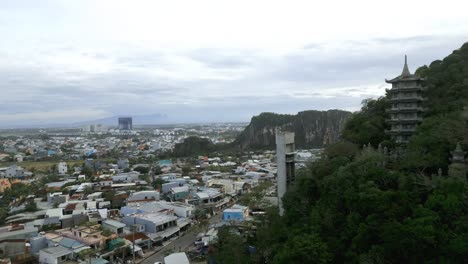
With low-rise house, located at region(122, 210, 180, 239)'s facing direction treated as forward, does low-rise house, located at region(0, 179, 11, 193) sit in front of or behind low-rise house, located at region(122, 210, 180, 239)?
behind

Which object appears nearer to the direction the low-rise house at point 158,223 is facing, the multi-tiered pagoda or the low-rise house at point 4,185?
the multi-tiered pagoda

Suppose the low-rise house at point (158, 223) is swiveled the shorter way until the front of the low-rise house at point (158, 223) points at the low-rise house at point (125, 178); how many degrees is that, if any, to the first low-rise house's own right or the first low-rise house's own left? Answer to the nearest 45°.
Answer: approximately 135° to the first low-rise house's own left

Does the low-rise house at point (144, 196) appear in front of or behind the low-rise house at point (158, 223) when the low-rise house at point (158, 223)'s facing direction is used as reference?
behind

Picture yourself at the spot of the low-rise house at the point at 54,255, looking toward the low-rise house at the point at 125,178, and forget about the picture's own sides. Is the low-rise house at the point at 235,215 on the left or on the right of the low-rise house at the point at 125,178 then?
right

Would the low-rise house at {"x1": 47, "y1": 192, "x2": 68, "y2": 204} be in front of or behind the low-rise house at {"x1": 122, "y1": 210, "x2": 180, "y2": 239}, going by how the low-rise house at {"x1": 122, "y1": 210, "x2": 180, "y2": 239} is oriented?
behind

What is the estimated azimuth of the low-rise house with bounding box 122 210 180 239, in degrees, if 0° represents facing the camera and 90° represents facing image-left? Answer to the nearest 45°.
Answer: approximately 315°

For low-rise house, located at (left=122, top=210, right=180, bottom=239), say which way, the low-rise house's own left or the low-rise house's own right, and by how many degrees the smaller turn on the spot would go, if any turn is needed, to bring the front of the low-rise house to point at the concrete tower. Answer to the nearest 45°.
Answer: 0° — it already faces it

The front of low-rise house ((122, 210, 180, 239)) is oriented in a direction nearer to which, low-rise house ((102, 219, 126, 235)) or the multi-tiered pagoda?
the multi-tiered pagoda

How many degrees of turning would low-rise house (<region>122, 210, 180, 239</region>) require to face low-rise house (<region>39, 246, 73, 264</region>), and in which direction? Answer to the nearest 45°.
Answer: approximately 90° to its right

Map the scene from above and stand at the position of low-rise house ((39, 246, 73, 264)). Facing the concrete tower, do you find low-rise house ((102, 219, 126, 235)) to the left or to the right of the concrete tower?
left
